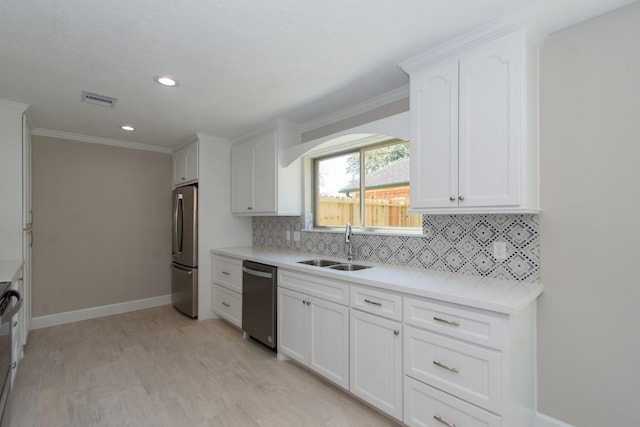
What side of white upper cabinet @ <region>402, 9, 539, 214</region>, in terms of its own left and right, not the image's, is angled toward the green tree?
back

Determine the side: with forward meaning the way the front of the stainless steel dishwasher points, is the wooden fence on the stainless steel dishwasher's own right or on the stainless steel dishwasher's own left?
on the stainless steel dishwasher's own left

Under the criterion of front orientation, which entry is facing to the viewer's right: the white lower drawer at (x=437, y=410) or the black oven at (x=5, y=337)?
the black oven

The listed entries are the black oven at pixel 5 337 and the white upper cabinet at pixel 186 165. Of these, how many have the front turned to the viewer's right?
1

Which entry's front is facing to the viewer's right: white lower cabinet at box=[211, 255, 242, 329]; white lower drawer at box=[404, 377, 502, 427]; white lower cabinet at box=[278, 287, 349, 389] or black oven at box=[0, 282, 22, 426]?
the black oven

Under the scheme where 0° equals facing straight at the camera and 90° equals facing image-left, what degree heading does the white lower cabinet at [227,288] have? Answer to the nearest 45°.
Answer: approximately 45°

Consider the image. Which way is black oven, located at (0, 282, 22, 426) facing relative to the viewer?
to the viewer's right

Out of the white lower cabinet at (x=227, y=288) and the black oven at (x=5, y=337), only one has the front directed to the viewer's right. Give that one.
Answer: the black oven

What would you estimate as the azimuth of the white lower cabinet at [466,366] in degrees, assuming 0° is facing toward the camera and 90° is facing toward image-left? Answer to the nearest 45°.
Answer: approximately 45°
